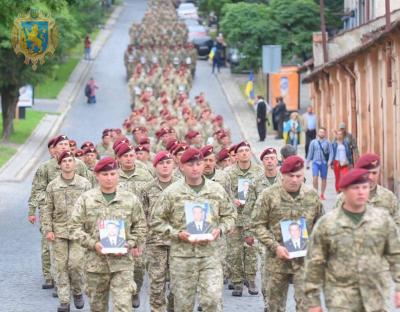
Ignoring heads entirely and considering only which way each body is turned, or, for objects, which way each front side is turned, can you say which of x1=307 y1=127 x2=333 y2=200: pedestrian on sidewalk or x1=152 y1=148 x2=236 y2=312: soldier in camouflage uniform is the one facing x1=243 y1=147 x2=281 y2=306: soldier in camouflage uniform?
the pedestrian on sidewalk

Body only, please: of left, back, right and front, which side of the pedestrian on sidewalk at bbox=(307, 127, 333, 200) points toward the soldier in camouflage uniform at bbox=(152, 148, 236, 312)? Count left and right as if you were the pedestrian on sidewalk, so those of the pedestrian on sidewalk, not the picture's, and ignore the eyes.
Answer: front

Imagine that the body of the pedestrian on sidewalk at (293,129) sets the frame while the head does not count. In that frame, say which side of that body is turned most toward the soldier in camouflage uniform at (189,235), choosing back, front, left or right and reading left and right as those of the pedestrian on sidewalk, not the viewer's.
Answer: front

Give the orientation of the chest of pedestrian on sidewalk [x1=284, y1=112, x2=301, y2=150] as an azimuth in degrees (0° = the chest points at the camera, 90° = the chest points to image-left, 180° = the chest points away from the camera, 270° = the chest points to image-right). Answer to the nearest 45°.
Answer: approximately 0°

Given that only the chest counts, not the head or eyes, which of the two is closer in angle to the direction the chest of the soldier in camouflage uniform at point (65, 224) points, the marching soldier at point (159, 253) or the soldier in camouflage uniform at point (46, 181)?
the marching soldier

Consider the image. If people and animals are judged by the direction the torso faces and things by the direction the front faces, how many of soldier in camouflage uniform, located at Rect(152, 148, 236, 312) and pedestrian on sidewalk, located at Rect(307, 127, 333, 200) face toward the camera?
2
